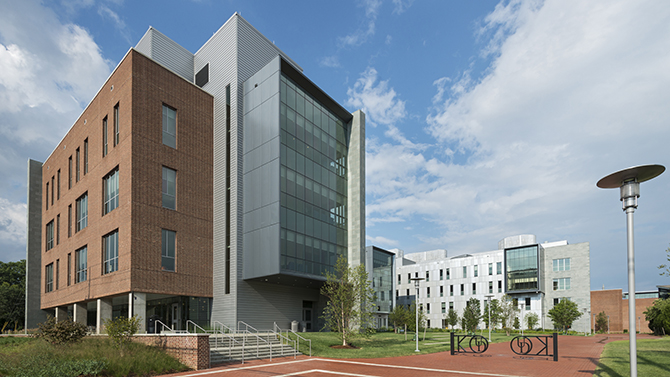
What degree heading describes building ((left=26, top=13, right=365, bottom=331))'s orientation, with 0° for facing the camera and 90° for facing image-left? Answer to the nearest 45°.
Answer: approximately 315°

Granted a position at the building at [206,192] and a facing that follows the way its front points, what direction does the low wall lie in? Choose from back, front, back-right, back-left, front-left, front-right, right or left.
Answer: front-right

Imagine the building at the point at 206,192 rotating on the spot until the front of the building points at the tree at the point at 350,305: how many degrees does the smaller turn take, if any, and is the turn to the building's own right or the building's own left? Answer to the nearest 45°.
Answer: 0° — it already faces it

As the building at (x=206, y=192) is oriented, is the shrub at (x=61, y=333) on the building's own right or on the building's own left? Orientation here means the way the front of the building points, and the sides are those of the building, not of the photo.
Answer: on the building's own right

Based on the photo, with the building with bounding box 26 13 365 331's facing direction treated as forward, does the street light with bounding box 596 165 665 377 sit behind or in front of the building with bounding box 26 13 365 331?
in front

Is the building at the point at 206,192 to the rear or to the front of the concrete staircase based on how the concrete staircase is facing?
to the rear

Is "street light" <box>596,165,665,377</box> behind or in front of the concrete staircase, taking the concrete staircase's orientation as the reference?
in front

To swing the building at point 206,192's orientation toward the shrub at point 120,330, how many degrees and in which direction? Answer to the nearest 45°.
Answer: approximately 45° to its right

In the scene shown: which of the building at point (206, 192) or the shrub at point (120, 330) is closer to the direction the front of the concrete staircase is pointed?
the shrub

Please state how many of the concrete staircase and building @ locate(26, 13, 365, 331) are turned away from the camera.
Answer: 0

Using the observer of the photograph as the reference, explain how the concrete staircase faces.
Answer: facing the viewer and to the right of the viewer
